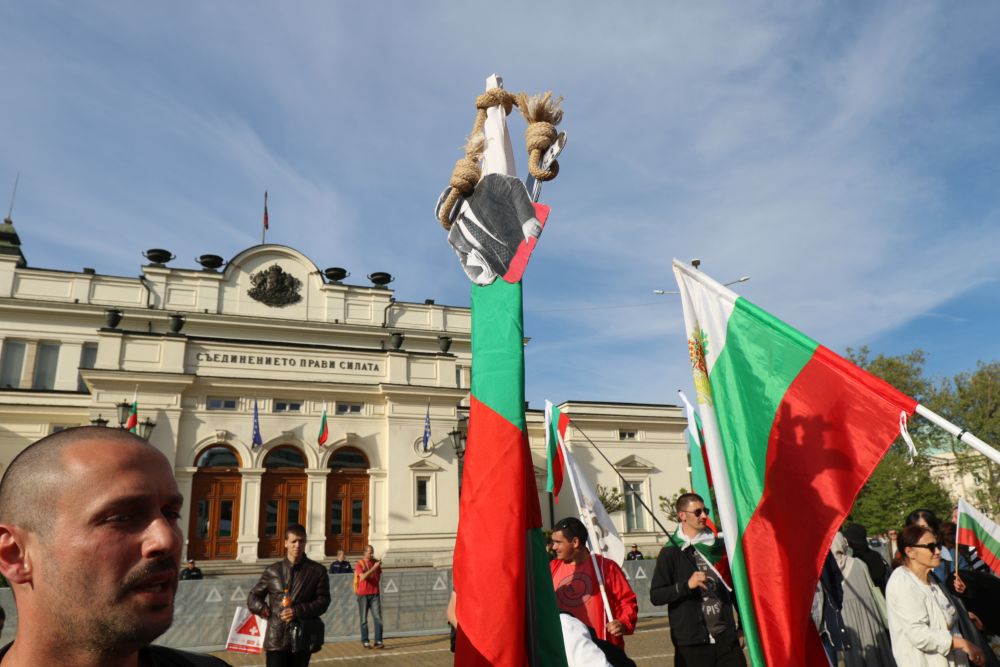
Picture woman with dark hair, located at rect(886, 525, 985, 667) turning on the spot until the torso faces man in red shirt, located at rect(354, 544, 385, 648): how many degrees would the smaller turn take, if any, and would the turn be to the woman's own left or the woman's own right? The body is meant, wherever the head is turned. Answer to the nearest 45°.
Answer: approximately 180°

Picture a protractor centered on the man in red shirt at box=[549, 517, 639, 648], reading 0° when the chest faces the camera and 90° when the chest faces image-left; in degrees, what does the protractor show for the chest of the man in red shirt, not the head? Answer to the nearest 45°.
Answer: approximately 45°

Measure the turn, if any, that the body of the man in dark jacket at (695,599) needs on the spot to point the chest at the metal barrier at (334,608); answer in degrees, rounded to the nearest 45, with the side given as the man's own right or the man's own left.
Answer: approximately 180°

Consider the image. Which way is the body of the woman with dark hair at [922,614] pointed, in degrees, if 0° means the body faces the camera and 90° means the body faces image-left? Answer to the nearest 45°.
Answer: approximately 315°

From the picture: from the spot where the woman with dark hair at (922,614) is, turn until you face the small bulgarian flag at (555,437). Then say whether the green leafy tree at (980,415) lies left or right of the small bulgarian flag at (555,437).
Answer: right

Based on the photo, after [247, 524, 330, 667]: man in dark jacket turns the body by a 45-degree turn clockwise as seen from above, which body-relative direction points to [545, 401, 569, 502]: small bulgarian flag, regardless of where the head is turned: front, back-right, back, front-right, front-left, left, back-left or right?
back

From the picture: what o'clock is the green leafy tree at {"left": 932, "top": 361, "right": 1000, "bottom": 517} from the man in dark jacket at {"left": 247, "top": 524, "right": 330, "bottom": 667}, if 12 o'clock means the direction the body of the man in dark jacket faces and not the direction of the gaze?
The green leafy tree is roughly at 8 o'clock from the man in dark jacket.

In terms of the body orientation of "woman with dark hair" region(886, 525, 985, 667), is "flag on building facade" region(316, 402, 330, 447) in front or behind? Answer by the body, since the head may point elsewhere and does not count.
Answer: behind

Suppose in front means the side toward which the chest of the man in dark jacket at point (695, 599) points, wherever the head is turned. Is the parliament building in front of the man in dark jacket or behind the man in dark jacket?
behind
